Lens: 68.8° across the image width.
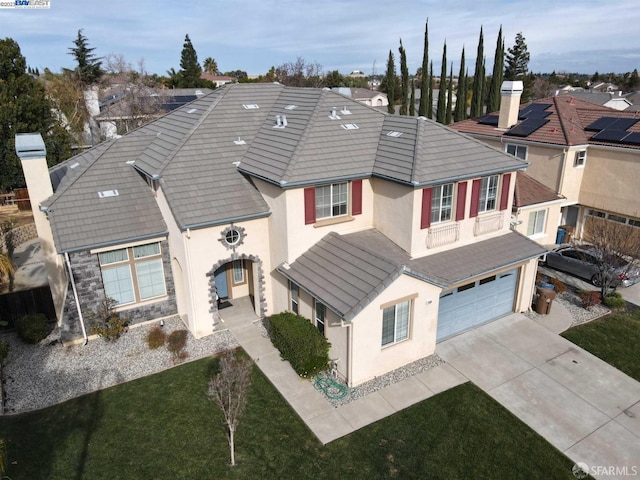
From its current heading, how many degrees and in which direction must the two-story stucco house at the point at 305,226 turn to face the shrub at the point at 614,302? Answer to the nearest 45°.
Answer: approximately 45° to its left

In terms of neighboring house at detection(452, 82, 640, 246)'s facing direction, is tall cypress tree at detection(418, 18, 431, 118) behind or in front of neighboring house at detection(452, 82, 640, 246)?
behind

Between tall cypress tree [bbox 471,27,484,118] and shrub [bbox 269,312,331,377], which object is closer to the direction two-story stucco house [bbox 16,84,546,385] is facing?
the shrub

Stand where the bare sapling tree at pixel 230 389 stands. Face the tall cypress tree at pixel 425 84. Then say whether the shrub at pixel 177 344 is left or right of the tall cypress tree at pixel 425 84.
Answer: left

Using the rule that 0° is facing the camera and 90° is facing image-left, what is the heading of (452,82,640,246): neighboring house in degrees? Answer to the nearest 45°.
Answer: approximately 315°

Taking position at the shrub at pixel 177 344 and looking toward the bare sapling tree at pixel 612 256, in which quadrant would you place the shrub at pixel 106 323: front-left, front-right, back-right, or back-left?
back-left

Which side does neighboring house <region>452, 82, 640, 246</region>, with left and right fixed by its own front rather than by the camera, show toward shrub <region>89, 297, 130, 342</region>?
right

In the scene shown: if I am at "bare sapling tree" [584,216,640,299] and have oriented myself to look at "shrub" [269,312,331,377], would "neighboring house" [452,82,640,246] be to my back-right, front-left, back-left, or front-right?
back-right

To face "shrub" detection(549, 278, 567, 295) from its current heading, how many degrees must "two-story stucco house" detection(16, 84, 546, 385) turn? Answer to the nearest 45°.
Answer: approximately 45° to its left

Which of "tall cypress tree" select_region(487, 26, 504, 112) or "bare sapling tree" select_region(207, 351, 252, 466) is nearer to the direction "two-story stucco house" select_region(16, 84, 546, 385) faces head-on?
the bare sapling tree

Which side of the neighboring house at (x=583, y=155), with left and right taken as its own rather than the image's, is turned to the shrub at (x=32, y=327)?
right
